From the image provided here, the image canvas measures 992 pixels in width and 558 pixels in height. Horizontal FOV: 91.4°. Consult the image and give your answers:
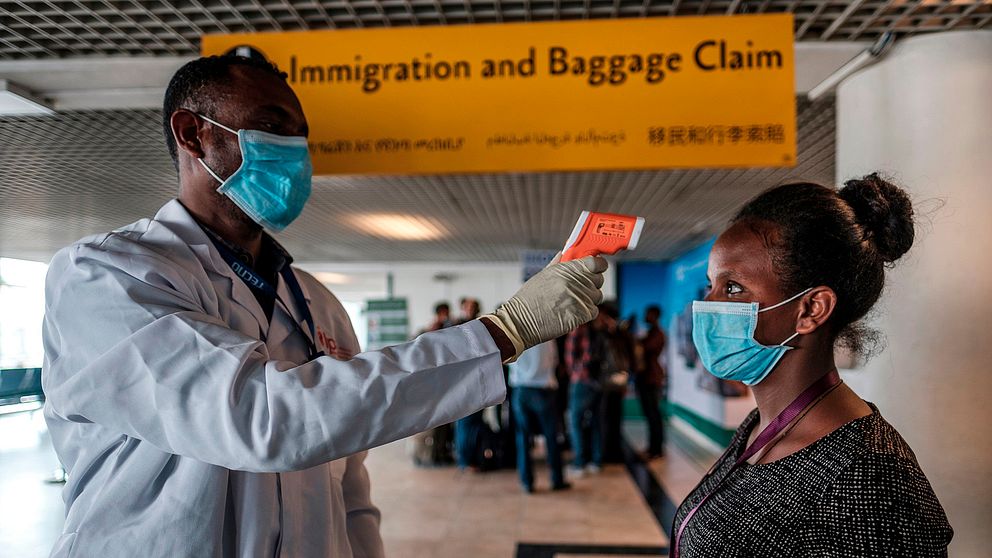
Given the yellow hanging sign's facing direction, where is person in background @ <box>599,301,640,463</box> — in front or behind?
behind

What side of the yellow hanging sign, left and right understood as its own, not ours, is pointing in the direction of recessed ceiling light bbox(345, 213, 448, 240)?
back

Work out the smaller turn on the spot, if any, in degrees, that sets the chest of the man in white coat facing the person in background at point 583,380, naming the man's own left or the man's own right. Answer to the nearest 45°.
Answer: approximately 90° to the man's own left

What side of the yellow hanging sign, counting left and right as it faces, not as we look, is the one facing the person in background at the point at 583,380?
back

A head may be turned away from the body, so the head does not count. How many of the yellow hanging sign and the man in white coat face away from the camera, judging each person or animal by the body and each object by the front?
0

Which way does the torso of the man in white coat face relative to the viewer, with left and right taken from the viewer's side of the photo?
facing the viewer and to the right of the viewer

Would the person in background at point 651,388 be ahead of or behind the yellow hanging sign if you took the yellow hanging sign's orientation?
behind

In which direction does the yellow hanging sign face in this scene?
toward the camera

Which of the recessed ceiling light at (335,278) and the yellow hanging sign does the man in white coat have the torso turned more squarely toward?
the yellow hanging sign

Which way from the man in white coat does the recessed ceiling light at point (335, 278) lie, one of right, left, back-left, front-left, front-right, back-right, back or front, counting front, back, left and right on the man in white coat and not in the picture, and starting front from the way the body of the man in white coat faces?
back-left

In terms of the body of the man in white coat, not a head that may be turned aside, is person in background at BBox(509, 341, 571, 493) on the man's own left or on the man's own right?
on the man's own left
